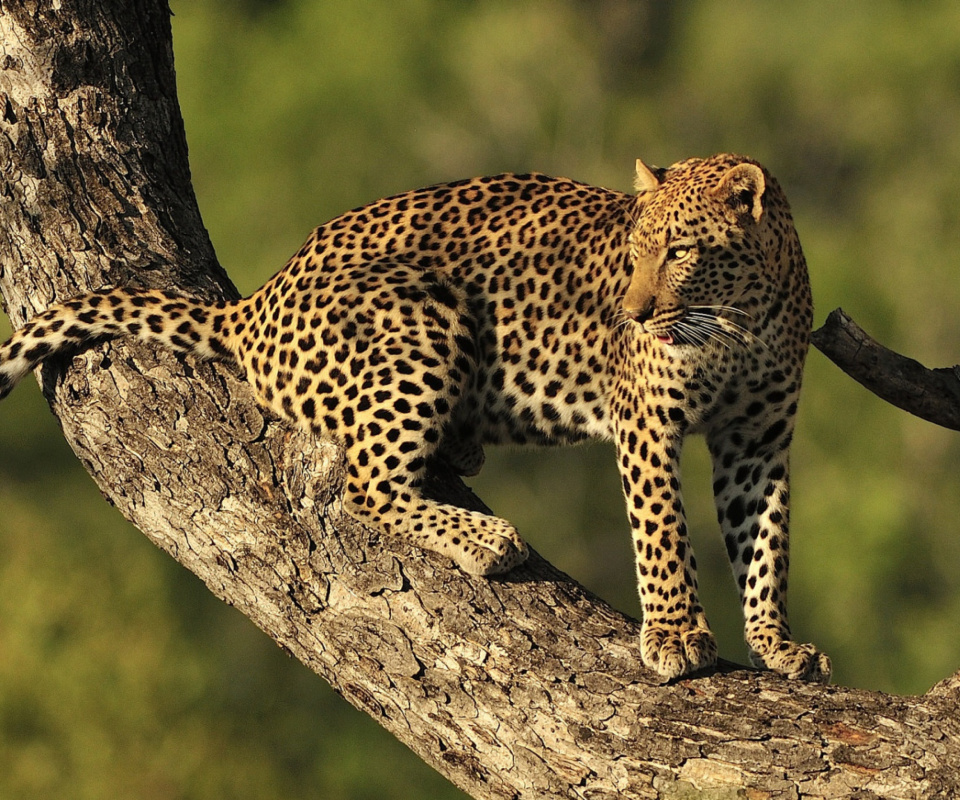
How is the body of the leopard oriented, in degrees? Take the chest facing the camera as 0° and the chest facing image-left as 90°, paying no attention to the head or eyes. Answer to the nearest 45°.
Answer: approximately 315°

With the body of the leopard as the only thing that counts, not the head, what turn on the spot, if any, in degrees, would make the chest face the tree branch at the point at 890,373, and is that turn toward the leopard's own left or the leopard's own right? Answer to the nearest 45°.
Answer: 0° — it already faces it
